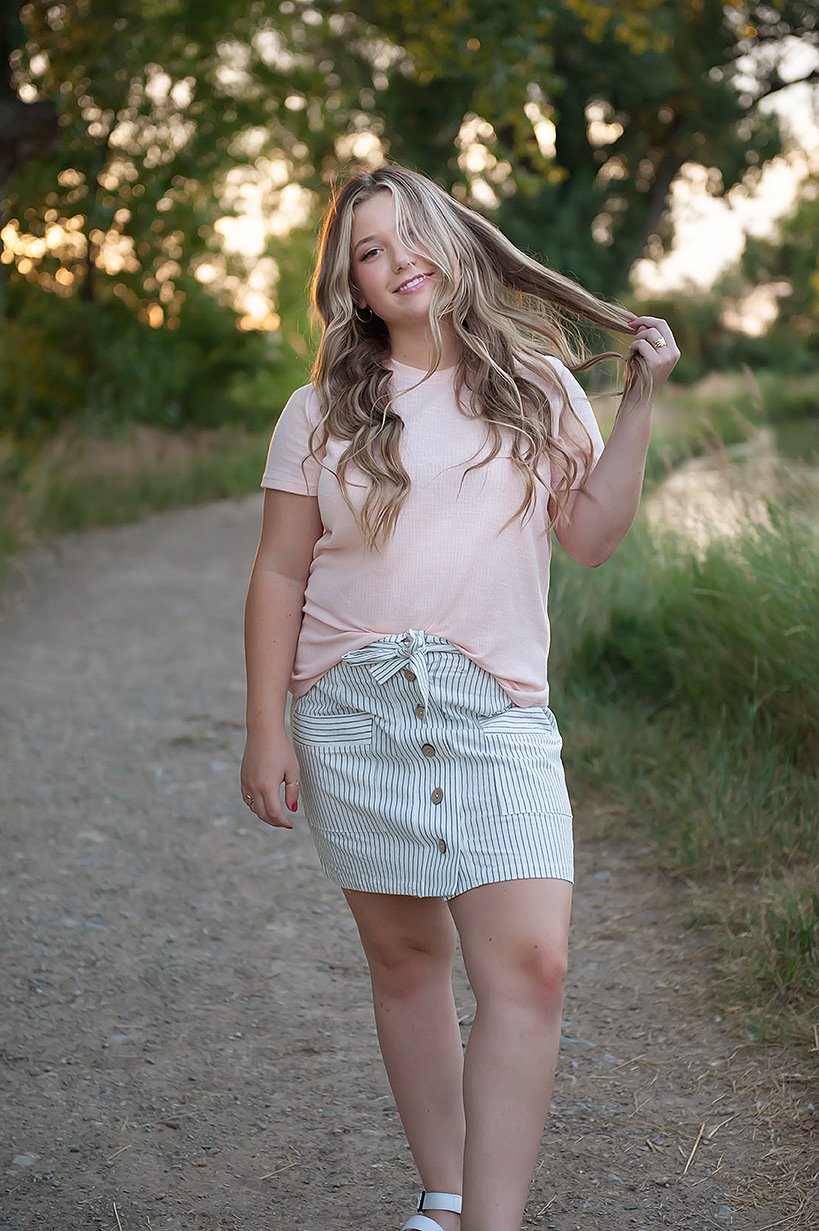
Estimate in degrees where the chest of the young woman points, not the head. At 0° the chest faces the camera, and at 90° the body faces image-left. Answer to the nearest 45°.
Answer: approximately 0°
